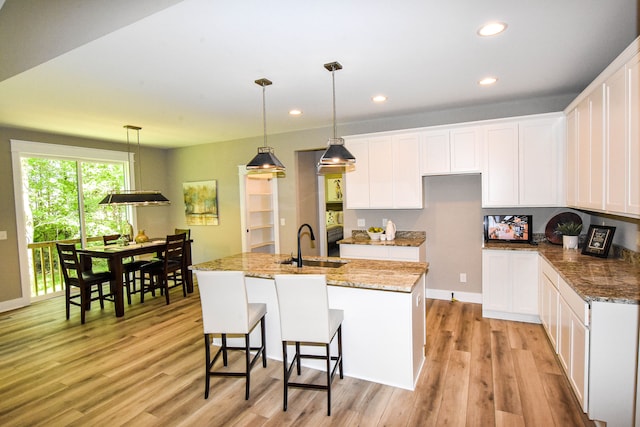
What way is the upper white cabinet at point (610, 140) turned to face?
to the viewer's left

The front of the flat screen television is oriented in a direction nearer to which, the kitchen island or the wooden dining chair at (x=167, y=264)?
the kitchen island

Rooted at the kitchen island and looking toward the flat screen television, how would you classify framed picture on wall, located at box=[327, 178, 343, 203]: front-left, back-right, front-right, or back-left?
front-left

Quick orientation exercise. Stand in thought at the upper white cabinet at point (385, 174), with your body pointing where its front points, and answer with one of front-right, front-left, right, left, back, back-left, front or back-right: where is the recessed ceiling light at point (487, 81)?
front-left

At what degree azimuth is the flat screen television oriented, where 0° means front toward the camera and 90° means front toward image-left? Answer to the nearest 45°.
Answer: approximately 0°

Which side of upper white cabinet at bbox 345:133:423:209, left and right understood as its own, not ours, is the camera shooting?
front

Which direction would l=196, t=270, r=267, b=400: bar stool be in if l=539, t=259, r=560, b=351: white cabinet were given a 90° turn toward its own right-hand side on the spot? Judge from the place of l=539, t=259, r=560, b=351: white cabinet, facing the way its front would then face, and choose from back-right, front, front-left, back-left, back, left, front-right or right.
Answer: back-left

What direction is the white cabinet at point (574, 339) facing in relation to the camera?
to the viewer's left

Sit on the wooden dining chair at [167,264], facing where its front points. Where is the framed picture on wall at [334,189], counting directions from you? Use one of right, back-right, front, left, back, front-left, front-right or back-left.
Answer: back-right

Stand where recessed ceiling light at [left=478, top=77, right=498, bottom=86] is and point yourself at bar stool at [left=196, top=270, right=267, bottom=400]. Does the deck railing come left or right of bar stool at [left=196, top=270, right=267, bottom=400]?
right

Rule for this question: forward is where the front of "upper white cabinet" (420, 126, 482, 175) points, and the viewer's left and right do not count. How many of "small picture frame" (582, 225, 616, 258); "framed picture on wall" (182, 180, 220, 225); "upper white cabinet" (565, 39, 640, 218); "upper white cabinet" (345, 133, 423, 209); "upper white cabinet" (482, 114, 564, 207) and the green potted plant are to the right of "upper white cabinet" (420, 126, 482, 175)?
2

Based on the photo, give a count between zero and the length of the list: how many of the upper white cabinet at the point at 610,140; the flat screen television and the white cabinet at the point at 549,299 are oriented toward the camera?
1

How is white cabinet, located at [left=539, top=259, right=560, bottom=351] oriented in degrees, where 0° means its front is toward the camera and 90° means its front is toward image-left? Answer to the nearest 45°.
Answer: approximately 90°

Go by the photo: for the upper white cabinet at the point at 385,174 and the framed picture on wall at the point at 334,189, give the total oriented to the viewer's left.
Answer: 0
